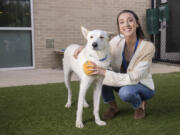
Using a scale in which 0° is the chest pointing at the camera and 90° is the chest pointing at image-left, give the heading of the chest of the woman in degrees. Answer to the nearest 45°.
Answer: approximately 45°

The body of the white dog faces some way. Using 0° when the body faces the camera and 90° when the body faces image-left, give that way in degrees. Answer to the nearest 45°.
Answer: approximately 315°

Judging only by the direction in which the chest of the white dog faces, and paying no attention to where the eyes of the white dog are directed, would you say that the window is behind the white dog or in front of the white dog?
behind
